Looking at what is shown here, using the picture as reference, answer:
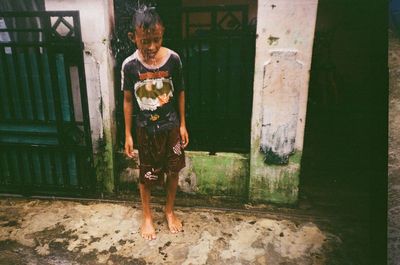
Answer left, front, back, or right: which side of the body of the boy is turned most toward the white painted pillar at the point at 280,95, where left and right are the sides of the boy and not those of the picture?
left

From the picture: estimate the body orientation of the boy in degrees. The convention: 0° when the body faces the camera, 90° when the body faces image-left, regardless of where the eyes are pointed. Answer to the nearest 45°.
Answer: approximately 0°
